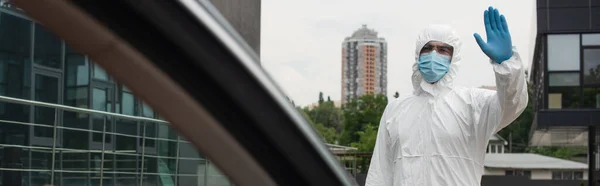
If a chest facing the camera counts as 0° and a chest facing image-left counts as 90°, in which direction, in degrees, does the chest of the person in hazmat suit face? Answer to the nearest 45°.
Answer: approximately 0°
